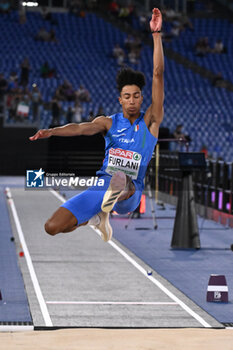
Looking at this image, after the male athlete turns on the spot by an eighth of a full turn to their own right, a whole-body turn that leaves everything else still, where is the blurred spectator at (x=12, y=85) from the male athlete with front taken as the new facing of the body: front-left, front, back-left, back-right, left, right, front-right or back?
back-right

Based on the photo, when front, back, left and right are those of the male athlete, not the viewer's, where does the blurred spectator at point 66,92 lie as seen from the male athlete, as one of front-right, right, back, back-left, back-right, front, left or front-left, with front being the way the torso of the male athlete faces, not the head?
back

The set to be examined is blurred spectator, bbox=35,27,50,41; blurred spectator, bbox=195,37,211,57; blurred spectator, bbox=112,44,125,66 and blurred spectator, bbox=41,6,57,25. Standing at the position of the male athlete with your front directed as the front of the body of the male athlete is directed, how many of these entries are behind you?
4

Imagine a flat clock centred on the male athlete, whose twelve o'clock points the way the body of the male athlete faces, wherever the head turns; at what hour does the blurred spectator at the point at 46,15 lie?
The blurred spectator is roughly at 6 o'clock from the male athlete.

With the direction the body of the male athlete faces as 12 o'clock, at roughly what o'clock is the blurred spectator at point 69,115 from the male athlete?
The blurred spectator is roughly at 6 o'clock from the male athlete.

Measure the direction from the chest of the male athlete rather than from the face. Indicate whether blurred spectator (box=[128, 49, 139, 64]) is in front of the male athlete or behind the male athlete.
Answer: behind

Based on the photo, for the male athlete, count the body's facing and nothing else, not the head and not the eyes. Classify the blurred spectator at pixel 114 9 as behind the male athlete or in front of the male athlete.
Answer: behind

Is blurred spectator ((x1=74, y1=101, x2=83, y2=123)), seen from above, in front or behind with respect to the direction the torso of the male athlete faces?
behind

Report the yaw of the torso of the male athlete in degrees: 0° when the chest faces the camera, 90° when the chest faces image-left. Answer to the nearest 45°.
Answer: approximately 0°

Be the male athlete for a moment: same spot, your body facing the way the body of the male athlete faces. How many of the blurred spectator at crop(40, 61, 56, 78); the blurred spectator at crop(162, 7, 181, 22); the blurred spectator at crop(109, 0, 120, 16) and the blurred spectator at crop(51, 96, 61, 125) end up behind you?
4

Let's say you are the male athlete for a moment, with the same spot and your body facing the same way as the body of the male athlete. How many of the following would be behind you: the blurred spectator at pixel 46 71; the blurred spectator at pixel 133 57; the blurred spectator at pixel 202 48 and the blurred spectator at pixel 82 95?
4

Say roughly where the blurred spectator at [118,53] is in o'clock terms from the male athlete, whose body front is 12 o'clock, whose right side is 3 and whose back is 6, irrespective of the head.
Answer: The blurred spectator is roughly at 6 o'clock from the male athlete.

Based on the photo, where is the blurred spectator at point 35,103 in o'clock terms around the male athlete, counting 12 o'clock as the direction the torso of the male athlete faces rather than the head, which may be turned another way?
The blurred spectator is roughly at 6 o'clock from the male athlete.

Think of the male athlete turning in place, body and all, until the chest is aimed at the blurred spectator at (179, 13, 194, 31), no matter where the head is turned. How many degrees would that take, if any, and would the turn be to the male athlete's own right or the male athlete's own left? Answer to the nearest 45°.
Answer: approximately 180°

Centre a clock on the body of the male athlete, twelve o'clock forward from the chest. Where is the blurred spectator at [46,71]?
The blurred spectator is roughly at 6 o'clock from the male athlete.

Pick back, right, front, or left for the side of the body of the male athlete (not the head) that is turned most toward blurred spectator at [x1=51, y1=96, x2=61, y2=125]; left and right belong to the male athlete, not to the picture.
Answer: back
